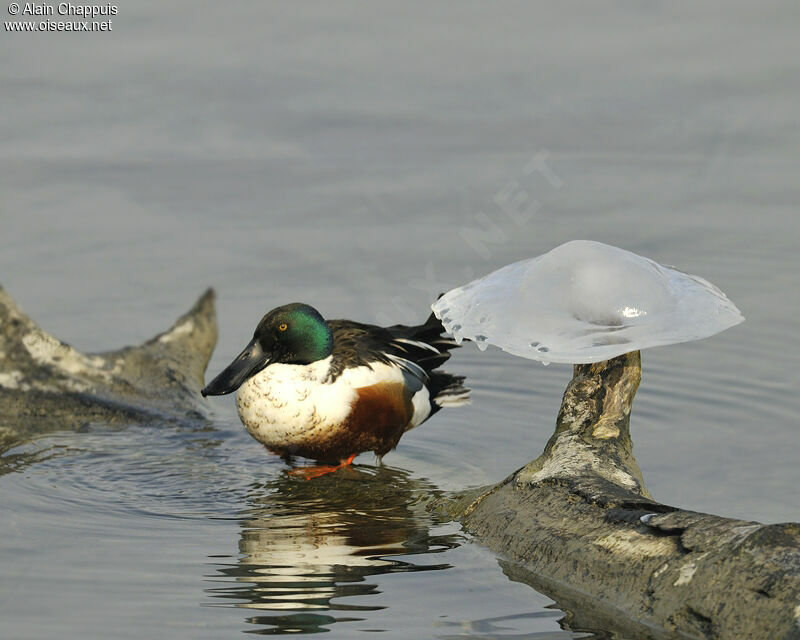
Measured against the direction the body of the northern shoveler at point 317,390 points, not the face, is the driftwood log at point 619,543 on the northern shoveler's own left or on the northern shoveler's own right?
on the northern shoveler's own left

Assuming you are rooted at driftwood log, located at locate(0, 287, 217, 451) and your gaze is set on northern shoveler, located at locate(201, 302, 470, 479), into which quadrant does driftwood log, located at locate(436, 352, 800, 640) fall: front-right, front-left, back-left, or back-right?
front-right

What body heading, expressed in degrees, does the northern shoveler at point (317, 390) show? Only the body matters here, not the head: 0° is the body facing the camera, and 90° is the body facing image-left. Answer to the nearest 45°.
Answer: approximately 45°

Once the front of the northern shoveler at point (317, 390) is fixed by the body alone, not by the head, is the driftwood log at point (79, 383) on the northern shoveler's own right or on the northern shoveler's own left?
on the northern shoveler's own right
